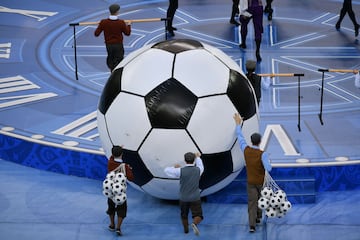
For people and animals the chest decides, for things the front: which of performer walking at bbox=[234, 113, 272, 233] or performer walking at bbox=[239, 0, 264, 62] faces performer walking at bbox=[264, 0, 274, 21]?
performer walking at bbox=[234, 113, 272, 233]

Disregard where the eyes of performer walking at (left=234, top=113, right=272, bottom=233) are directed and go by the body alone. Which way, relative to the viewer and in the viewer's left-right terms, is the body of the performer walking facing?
facing away from the viewer

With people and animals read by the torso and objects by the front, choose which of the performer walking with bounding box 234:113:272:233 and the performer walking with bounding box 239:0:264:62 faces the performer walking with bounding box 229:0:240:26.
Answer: the performer walking with bounding box 234:113:272:233

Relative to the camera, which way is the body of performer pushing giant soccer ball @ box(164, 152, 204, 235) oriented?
away from the camera

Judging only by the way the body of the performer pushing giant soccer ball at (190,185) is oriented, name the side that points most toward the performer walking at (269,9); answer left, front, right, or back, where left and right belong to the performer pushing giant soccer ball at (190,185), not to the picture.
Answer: front

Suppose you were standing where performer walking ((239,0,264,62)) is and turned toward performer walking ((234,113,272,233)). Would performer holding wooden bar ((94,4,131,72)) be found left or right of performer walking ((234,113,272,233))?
right

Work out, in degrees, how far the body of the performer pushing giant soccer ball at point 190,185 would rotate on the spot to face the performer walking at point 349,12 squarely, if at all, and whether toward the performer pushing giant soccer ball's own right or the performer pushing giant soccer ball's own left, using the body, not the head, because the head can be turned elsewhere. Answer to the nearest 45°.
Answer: approximately 45° to the performer pushing giant soccer ball's own right
